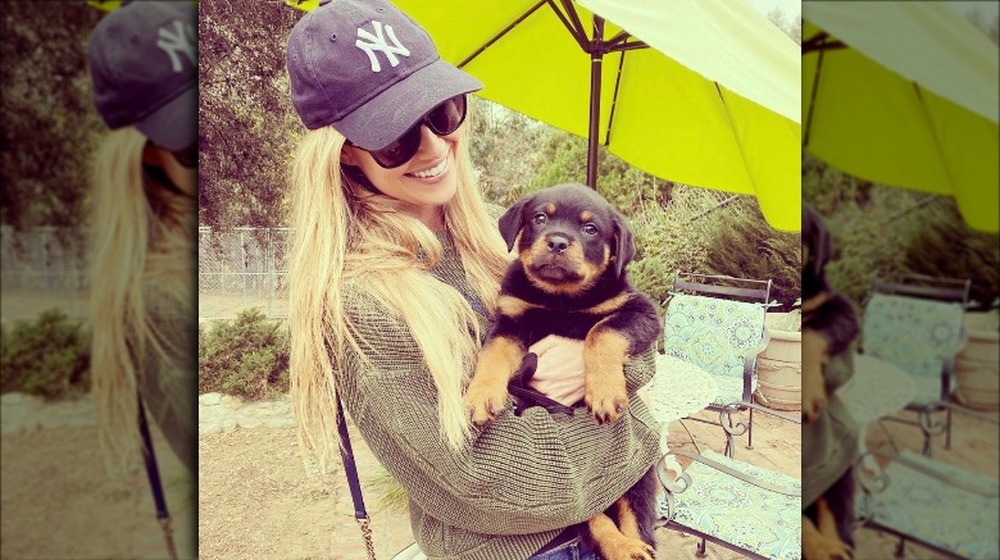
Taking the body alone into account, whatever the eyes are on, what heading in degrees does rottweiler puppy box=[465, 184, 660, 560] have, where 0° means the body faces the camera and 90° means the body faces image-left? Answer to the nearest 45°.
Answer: approximately 0°

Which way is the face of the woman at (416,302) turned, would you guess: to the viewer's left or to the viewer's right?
to the viewer's right

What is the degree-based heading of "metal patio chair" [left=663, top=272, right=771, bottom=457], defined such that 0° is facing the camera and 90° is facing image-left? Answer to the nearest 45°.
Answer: approximately 45°

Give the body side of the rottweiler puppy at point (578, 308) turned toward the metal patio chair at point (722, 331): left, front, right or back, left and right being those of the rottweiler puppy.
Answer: back
